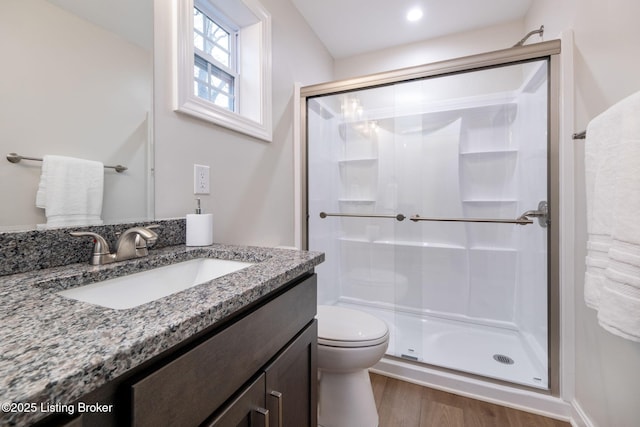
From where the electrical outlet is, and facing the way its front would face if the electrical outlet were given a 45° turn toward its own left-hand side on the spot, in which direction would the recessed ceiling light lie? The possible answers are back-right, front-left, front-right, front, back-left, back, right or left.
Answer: front

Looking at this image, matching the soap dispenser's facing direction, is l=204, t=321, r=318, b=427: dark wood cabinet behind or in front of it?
in front

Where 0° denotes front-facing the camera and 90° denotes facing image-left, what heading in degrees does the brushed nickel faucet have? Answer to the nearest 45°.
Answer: approximately 315°

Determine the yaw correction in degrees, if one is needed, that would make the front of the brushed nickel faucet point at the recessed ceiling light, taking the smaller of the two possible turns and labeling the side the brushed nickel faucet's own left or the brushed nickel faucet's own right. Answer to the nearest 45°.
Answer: approximately 45° to the brushed nickel faucet's own left

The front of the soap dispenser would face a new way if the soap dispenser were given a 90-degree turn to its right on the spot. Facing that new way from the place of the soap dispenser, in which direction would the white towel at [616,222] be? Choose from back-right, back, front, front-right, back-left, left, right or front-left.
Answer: back-left

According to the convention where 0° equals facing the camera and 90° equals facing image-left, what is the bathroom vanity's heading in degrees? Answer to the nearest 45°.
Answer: approximately 315°

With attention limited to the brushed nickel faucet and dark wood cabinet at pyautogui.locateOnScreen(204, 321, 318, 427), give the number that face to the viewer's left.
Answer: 0

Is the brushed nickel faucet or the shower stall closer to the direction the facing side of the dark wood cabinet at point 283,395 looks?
the shower stall

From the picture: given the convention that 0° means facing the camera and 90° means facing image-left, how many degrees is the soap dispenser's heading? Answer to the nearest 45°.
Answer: approximately 0°
